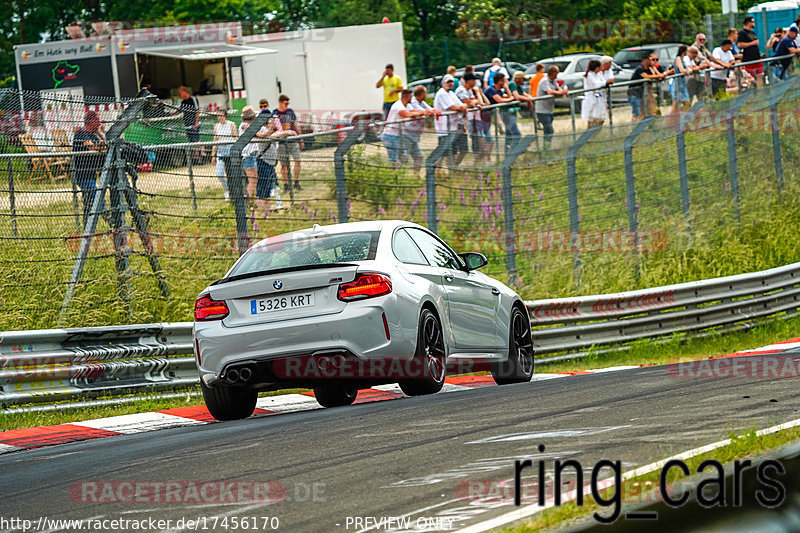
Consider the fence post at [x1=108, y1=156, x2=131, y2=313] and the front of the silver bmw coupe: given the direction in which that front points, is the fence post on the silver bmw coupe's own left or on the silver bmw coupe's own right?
on the silver bmw coupe's own left

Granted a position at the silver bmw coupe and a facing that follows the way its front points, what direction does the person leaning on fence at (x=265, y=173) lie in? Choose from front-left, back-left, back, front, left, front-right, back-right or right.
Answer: front-left

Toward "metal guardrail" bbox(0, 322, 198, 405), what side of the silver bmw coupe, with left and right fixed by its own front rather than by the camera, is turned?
left

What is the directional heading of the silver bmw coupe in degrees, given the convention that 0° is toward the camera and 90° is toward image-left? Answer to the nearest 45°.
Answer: approximately 225°

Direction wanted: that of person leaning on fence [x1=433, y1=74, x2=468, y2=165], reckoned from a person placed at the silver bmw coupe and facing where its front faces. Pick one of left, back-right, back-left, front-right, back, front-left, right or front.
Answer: front-left

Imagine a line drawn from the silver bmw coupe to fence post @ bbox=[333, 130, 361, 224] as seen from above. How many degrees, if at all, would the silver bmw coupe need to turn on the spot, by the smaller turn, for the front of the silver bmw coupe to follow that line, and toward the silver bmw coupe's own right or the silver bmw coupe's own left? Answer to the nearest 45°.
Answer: approximately 45° to the silver bmw coupe's own left

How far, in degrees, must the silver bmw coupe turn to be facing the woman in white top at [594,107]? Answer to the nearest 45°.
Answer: approximately 45° to its left

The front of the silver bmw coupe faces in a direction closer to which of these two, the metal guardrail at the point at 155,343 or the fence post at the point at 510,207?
the fence post

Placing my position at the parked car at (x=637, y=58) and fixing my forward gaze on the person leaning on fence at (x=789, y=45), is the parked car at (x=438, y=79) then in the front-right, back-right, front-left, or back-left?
back-right

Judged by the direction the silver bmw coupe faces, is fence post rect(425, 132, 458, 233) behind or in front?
in front

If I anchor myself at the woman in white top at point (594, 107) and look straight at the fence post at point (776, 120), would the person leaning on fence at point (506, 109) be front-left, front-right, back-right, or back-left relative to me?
back-right
